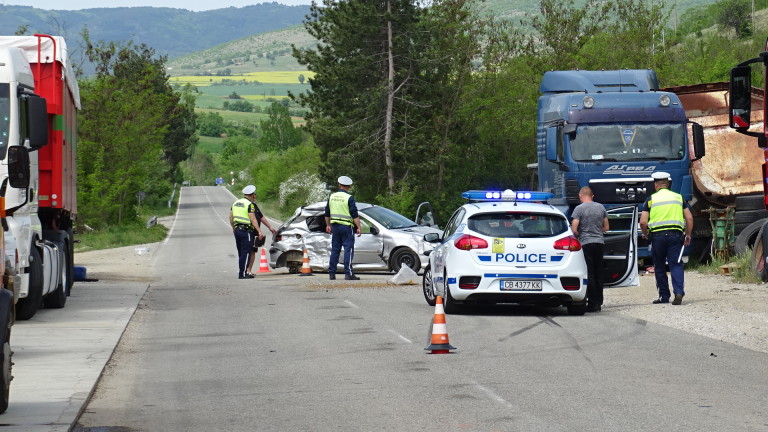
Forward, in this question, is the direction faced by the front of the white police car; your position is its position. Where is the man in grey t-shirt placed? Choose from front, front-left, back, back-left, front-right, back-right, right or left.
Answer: back-right

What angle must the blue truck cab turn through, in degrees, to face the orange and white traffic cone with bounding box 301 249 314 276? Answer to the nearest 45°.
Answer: approximately 90° to its right

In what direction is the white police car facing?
away from the camera

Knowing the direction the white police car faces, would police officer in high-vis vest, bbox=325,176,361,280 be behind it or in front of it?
in front

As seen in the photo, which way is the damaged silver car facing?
to the viewer's right

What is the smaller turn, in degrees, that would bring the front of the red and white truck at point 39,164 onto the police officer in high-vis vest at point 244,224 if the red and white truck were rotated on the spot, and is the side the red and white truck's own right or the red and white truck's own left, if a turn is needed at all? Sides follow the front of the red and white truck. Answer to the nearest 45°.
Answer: approximately 180°

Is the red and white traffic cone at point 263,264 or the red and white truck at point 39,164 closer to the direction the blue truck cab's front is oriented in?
the red and white truck

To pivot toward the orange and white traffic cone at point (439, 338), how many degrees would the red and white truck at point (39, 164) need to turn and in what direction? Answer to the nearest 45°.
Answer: approximately 90° to its left

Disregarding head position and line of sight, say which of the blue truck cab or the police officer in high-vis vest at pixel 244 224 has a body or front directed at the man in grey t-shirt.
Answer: the blue truck cab
